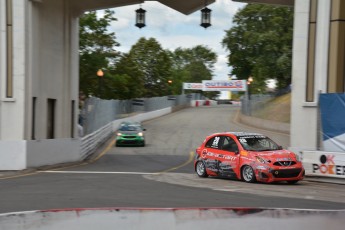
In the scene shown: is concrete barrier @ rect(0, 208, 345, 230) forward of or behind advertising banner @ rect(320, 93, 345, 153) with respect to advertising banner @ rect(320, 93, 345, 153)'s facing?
forward

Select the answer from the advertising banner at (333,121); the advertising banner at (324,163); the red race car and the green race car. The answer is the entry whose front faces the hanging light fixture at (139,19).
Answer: the green race car

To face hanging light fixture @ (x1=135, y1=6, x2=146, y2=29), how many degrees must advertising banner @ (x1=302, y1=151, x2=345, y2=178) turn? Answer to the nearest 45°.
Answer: approximately 135° to its right

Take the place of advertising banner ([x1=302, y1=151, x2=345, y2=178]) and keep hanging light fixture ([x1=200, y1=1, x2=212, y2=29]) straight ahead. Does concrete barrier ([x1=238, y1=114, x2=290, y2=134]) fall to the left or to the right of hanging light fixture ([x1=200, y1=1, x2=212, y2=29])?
right

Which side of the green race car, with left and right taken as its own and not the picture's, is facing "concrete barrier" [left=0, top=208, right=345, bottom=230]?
front

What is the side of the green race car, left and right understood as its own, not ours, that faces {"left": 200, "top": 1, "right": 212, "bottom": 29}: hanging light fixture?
front

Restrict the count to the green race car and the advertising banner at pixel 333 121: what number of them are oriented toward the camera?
2

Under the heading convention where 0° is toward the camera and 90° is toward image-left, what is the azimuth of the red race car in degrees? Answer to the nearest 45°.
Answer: approximately 315°

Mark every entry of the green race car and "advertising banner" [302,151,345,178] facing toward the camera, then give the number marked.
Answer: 2

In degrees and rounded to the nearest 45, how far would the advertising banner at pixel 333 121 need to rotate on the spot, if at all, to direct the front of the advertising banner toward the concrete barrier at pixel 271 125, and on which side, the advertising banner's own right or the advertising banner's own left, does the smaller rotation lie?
approximately 180°

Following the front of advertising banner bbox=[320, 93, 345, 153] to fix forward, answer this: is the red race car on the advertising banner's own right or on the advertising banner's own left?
on the advertising banner's own right

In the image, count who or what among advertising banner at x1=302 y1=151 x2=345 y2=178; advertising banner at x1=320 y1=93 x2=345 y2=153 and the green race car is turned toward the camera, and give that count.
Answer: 3

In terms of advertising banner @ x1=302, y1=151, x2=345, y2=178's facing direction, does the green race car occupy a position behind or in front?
behind
